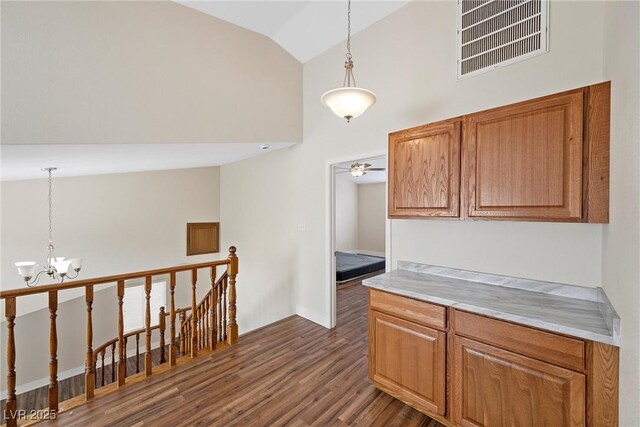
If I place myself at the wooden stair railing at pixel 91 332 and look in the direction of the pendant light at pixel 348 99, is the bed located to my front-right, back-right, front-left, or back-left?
front-left

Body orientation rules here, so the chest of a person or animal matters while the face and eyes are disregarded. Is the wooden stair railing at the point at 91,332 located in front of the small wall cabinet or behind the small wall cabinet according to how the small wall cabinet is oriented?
in front

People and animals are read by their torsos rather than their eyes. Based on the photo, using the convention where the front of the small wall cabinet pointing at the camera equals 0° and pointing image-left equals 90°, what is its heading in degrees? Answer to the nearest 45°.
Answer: approximately 0°

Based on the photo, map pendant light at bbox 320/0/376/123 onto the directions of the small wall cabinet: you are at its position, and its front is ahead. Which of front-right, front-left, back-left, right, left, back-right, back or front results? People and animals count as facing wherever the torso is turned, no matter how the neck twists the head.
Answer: front

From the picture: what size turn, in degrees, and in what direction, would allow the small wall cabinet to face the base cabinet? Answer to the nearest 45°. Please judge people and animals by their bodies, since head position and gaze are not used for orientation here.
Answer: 0° — it already faces it

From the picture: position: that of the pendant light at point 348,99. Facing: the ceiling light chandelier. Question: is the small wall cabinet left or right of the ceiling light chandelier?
right

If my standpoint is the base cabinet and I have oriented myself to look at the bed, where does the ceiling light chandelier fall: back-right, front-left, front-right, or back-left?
front-left

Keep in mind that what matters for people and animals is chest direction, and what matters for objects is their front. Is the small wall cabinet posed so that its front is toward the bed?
no

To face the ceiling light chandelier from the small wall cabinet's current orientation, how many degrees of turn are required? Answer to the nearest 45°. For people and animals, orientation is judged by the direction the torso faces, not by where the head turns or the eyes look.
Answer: approximately 45° to its right

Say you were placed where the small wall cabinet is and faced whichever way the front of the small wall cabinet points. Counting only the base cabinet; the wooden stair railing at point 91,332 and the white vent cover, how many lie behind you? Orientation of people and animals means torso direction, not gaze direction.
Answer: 0

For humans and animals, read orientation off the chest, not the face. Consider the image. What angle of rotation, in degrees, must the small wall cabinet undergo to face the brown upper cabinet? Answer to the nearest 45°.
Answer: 0° — it already faces it

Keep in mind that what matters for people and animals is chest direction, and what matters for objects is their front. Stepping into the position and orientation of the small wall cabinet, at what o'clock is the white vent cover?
The white vent cover is roughly at 11 o'clock from the small wall cabinet.

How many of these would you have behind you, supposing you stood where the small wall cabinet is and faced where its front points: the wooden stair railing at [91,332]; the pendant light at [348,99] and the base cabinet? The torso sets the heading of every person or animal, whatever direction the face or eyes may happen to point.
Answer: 0

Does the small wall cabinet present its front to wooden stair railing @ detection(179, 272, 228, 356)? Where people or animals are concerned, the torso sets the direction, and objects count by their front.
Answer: yes
